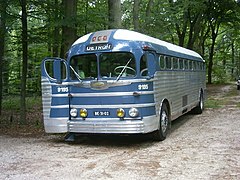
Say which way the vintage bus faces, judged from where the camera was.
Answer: facing the viewer and to the left of the viewer

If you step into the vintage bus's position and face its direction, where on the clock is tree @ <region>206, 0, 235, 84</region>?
The tree is roughly at 5 o'clock from the vintage bus.
